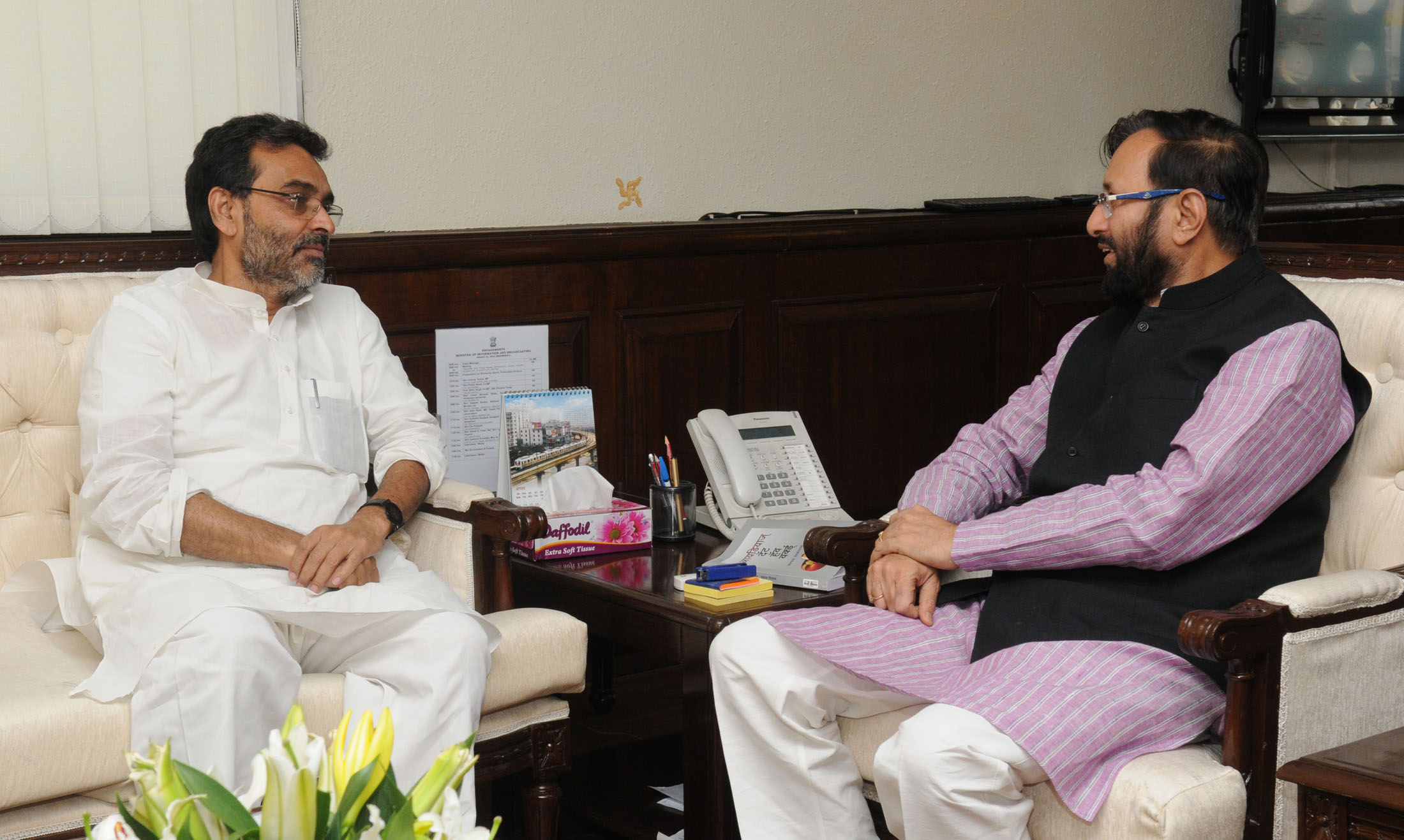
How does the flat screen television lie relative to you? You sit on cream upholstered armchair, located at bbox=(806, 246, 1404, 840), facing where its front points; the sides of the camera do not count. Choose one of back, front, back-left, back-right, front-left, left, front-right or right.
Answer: back-right

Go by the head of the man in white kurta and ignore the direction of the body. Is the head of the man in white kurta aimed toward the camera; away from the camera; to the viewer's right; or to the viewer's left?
to the viewer's right

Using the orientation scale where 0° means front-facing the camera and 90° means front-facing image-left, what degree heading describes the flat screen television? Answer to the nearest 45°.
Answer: approximately 0°

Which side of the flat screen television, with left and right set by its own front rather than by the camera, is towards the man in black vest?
front

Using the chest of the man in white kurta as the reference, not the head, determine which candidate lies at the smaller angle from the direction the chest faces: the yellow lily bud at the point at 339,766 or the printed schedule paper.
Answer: the yellow lily bud

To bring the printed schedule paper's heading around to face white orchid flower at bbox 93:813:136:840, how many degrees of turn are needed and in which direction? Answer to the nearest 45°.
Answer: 0° — it already faces it

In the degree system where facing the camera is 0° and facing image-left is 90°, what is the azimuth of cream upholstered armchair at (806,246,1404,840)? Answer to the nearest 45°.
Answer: approximately 45°

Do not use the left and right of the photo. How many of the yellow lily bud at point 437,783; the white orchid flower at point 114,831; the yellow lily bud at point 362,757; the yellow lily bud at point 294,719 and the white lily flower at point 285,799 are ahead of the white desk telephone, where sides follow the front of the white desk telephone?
5

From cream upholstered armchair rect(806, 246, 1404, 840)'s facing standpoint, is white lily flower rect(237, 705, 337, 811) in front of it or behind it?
in front

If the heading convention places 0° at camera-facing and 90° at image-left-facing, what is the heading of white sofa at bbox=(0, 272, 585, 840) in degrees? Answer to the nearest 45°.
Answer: approximately 315°

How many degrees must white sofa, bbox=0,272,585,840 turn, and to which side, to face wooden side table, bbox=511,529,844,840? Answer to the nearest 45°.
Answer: approximately 45° to its left

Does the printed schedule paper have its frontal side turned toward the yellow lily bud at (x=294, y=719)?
yes

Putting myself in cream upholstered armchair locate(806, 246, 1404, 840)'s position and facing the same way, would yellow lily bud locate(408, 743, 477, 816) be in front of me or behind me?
in front

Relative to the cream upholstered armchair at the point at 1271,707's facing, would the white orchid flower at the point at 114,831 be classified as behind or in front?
in front
